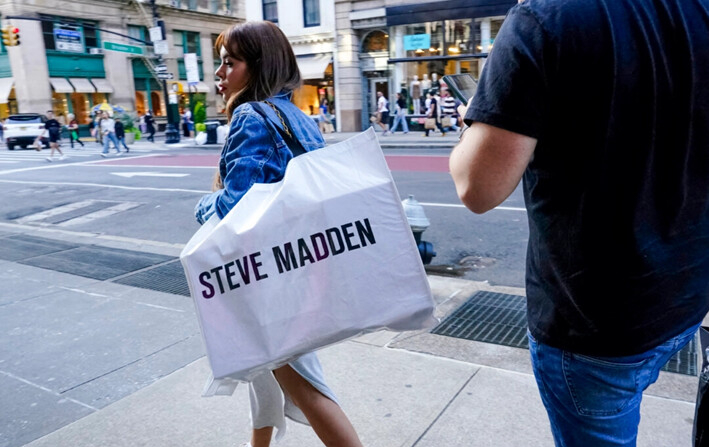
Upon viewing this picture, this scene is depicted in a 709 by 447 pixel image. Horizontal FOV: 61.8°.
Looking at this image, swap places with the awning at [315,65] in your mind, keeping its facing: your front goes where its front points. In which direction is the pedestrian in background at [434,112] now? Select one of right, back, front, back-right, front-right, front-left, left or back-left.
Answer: front-left

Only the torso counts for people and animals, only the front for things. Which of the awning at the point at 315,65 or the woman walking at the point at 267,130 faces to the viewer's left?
the woman walking

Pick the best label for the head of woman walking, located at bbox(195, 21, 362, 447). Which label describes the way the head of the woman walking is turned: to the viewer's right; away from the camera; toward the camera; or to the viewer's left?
to the viewer's left

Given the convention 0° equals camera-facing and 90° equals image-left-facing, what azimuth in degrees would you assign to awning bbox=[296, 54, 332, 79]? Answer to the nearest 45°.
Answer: approximately 0°

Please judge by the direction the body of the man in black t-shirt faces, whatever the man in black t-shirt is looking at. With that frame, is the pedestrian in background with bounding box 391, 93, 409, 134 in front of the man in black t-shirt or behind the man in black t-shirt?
in front

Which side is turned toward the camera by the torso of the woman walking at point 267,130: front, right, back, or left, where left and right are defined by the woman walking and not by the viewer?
left

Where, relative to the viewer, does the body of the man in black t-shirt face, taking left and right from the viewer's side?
facing away from the viewer and to the left of the viewer

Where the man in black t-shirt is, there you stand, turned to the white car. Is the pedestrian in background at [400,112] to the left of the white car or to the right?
right

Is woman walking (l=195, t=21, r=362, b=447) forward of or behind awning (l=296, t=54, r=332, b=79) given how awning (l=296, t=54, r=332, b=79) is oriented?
forward

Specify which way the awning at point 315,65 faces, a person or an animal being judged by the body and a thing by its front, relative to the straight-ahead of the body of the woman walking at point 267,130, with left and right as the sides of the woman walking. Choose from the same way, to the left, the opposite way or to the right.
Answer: to the left
